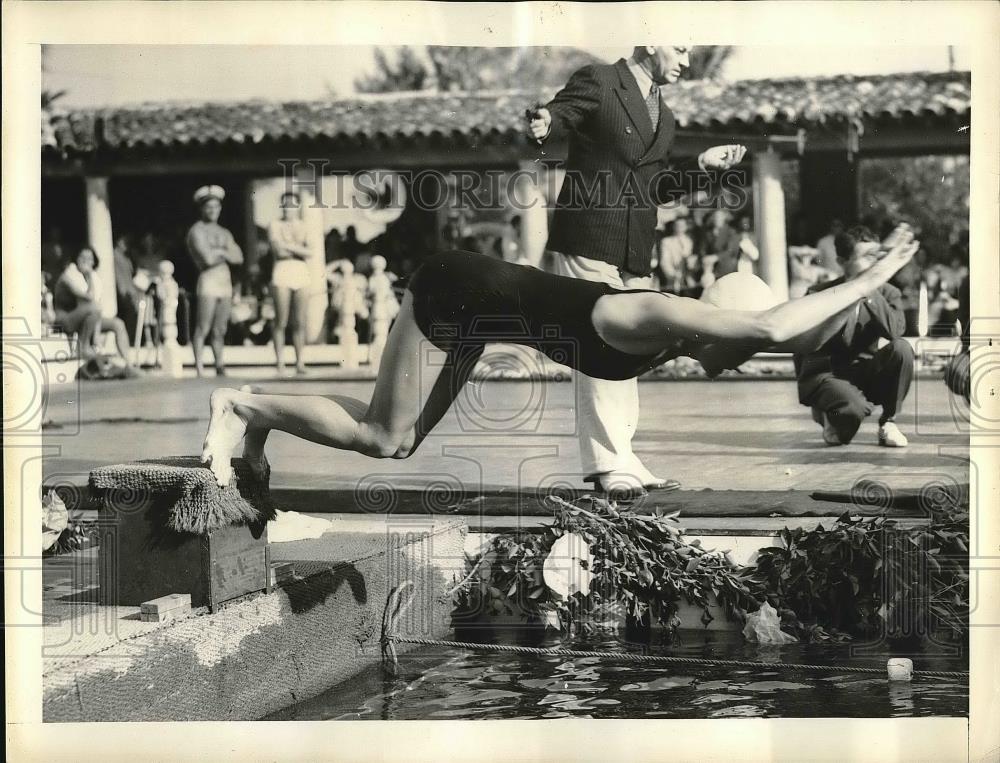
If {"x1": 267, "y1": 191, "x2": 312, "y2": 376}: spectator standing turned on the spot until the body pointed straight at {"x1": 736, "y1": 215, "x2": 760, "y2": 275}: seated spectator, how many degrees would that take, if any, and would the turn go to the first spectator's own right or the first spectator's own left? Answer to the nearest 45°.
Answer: approximately 90° to the first spectator's own left

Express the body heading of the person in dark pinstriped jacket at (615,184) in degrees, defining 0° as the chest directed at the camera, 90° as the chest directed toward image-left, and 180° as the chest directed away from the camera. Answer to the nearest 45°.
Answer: approximately 315°

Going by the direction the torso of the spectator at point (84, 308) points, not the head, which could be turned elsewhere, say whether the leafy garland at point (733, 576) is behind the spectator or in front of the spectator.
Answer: in front

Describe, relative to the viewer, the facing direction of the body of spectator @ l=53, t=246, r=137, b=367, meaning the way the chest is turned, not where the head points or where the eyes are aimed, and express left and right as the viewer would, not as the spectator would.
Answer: facing the viewer and to the right of the viewer

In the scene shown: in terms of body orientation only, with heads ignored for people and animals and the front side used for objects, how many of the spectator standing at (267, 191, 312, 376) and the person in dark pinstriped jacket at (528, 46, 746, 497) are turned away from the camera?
0

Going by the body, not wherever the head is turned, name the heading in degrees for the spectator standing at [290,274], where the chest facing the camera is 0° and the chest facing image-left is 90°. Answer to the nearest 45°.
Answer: approximately 0°

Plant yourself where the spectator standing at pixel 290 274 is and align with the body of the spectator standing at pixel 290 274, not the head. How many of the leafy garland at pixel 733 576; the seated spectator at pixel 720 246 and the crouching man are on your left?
3

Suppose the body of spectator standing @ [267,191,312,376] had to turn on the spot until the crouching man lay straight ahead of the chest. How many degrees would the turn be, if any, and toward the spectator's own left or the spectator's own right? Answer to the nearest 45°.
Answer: approximately 90° to the spectator's own left
